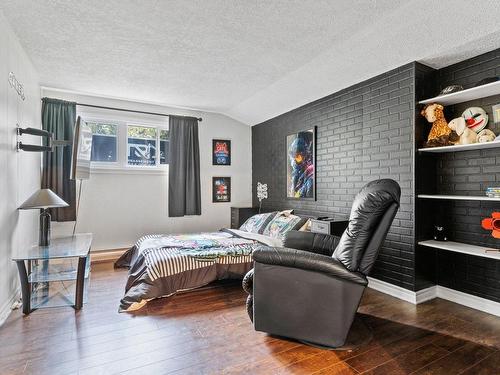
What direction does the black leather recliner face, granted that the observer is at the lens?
facing to the left of the viewer

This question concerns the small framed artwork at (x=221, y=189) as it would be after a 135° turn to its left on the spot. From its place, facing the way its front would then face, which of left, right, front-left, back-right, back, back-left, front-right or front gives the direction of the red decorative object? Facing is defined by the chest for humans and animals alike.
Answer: right

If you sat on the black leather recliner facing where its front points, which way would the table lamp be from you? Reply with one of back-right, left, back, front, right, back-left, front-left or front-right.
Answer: front

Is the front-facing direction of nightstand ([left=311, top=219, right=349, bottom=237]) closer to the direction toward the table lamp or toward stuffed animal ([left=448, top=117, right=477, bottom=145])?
the table lamp

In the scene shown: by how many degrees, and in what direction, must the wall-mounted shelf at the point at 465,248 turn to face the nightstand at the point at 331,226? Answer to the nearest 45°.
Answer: approximately 45° to its right

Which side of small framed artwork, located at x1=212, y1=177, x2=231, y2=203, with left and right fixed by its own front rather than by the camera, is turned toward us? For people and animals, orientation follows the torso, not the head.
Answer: front

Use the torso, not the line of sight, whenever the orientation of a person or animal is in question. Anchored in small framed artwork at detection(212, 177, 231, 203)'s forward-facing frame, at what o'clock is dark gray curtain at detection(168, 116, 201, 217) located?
The dark gray curtain is roughly at 2 o'clock from the small framed artwork.

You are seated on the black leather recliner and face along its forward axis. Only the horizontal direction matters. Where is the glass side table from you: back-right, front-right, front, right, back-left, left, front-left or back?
front

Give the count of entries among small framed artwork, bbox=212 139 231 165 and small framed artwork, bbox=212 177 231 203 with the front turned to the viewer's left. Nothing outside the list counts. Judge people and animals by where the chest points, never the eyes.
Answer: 0

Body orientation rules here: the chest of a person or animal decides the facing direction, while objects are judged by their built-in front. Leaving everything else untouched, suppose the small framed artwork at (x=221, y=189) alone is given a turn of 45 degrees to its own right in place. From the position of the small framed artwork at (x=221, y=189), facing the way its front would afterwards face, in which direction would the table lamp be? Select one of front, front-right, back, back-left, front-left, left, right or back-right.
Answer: front

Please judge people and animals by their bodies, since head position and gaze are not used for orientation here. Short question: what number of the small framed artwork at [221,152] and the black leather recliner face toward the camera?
1

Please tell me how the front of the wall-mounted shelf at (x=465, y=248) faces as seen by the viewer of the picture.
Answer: facing the viewer and to the left of the viewer

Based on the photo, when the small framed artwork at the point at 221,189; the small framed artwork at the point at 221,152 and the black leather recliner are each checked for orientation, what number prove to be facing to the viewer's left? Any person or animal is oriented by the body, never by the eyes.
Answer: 1

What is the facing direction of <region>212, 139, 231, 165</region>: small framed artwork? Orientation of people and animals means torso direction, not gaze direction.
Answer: toward the camera

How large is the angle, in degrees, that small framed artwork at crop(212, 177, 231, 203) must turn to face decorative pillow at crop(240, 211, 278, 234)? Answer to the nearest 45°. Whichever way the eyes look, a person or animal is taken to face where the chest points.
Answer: approximately 45° to its left

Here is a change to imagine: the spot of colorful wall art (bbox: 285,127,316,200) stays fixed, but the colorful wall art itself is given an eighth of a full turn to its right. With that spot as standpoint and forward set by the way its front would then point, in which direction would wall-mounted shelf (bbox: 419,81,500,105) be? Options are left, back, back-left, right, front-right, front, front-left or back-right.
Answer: back-left
